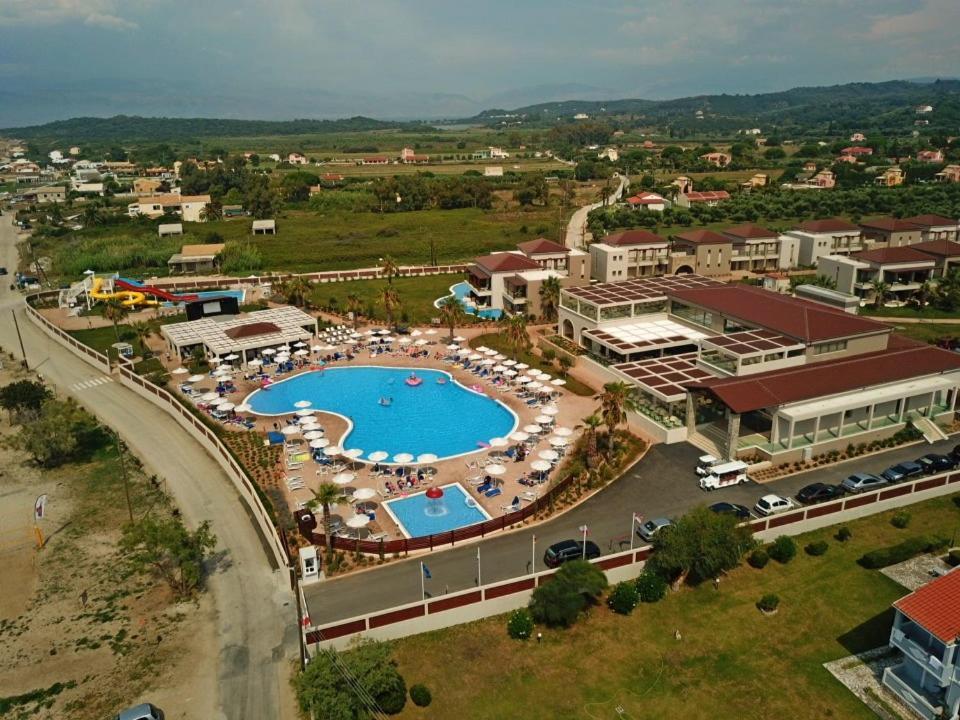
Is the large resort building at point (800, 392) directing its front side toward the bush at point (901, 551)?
no

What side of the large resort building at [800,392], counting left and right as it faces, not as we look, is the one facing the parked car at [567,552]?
front

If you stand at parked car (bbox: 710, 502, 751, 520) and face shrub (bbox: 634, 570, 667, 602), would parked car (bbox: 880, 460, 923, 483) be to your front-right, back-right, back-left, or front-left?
back-left

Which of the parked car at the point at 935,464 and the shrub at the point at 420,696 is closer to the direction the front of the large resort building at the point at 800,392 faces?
the shrub

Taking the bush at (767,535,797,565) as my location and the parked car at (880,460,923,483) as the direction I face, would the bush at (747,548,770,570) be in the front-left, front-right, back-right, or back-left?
back-left

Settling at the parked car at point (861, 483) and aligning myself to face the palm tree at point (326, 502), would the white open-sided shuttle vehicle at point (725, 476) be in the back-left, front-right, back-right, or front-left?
front-right

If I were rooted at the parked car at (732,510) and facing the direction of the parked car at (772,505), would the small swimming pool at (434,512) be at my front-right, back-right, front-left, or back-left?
back-left

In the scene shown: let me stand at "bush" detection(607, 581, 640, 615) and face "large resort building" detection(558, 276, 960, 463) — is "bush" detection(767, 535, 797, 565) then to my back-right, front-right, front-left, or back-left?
front-right

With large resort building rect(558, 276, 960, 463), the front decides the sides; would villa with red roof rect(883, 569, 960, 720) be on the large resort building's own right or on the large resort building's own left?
on the large resort building's own left

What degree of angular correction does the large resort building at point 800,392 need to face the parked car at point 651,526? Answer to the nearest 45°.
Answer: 0° — it already faces it

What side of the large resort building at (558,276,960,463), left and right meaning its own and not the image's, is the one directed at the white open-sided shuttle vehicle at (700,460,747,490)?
front

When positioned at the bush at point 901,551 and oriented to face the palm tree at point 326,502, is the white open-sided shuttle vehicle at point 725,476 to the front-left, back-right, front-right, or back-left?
front-right

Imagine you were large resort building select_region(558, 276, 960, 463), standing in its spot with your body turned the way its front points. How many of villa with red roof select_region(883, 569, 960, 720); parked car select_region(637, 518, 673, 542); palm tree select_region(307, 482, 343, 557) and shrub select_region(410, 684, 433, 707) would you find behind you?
0
